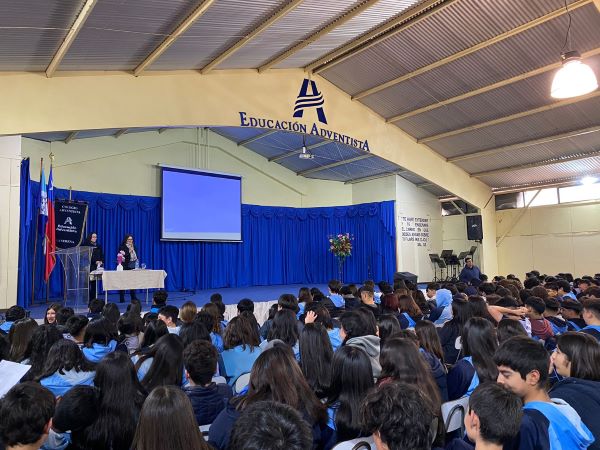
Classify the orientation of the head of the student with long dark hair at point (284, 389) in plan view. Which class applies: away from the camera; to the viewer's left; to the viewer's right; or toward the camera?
away from the camera

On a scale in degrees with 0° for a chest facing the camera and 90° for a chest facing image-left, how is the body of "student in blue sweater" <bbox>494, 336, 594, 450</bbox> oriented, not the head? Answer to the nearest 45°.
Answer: approximately 90°

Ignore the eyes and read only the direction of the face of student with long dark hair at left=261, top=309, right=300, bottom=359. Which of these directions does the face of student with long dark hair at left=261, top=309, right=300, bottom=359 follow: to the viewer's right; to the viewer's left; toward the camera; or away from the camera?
away from the camera

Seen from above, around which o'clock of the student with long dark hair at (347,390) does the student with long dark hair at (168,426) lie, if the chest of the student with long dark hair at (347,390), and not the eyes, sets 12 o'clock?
the student with long dark hair at (168,426) is roughly at 7 o'clock from the student with long dark hair at (347,390).

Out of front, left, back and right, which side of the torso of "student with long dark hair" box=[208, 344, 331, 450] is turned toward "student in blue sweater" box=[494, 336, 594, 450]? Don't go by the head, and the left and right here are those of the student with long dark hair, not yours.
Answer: right

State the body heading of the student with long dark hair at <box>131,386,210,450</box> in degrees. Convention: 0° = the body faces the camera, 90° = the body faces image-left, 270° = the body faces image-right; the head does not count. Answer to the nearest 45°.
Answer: approximately 180°

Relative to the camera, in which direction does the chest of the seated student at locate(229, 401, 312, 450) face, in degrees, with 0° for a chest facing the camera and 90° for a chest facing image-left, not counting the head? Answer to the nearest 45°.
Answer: approximately 180°

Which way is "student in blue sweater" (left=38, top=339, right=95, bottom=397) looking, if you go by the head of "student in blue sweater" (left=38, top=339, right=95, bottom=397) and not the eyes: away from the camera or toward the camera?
away from the camera

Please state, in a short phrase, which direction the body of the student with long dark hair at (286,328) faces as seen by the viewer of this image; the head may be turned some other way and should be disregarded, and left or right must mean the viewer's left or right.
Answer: facing away from the viewer

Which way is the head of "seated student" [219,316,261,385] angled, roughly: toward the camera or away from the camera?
away from the camera

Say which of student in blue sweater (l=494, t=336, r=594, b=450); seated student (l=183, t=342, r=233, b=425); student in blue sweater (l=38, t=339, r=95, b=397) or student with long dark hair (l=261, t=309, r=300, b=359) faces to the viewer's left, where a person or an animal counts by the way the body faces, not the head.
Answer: student in blue sweater (l=494, t=336, r=594, b=450)

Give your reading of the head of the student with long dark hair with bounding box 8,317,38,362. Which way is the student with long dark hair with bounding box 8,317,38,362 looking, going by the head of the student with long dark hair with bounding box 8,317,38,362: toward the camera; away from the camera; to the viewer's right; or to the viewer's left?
away from the camera

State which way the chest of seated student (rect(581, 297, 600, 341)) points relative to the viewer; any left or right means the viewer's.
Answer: facing away from the viewer and to the left of the viewer

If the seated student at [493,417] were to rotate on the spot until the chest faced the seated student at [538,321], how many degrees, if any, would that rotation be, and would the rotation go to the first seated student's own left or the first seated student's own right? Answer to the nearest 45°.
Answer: approximately 45° to the first seated student's own right

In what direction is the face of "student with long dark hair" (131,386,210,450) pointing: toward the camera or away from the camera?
away from the camera
